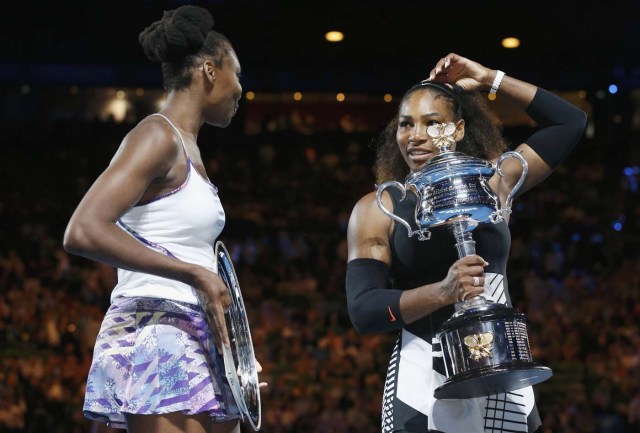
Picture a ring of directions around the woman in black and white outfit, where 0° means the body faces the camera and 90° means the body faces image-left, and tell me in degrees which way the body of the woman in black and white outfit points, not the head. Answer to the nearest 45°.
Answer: approximately 0°
